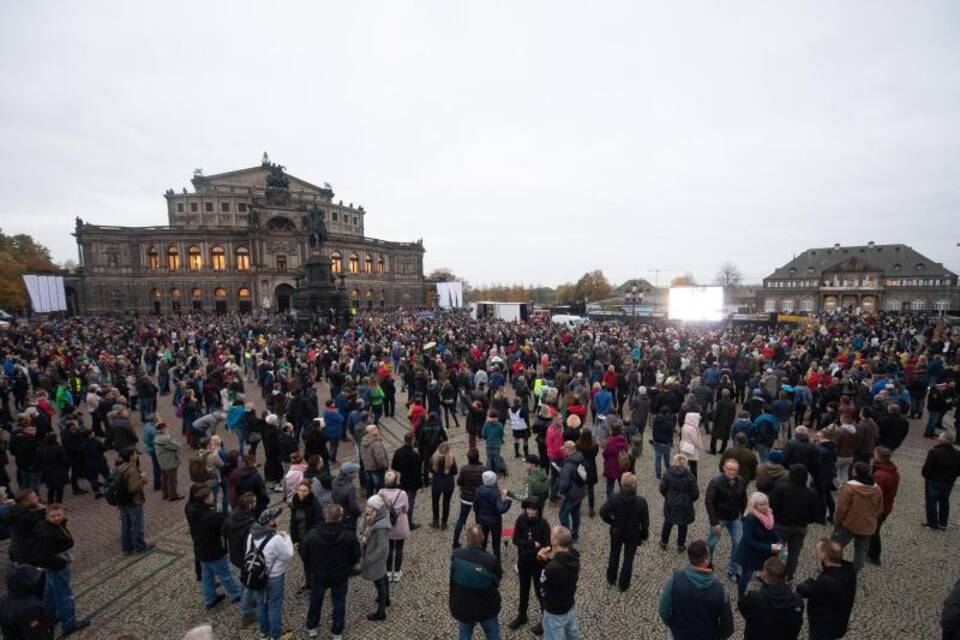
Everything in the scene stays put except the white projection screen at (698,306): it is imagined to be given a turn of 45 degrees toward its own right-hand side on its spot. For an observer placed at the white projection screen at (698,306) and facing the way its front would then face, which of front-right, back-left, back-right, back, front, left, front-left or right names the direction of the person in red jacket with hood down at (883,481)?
front-left

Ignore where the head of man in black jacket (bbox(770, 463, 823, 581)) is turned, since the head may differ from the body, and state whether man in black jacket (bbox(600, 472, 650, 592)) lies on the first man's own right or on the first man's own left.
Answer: on the first man's own left

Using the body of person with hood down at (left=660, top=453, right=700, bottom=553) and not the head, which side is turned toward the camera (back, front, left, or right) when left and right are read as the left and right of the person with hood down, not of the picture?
back

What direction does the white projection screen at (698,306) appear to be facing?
toward the camera

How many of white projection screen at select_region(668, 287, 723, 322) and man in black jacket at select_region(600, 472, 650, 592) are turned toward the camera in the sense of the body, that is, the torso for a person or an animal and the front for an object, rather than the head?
1

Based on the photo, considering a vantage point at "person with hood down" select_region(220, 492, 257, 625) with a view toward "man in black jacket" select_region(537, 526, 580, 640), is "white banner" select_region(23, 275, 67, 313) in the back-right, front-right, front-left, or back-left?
back-left

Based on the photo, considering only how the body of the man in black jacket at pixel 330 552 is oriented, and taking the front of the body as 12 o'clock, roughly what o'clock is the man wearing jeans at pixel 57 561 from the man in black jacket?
The man wearing jeans is roughly at 10 o'clock from the man in black jacket.

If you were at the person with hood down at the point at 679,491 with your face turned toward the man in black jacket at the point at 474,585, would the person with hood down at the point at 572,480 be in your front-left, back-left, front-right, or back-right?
front-right

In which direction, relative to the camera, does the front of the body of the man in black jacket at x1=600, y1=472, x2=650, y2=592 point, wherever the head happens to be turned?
away from the camera

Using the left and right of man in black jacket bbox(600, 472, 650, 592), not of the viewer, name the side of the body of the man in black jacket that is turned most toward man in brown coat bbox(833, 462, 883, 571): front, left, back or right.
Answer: right

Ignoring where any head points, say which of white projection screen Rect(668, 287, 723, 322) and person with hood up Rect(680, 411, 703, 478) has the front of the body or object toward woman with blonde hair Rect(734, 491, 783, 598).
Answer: the white projection screen

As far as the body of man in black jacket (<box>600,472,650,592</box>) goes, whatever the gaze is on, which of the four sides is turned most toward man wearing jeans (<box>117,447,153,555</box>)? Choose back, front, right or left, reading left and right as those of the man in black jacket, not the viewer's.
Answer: left

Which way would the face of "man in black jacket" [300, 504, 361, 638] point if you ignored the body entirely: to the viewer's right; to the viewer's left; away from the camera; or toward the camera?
away from the camera

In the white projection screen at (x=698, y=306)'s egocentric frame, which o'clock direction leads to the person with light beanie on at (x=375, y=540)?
The person with light beanie on is roughly at 12 o'clock from the white projection screen.

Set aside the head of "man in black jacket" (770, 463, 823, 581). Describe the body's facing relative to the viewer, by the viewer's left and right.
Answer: facing away from the viewer
